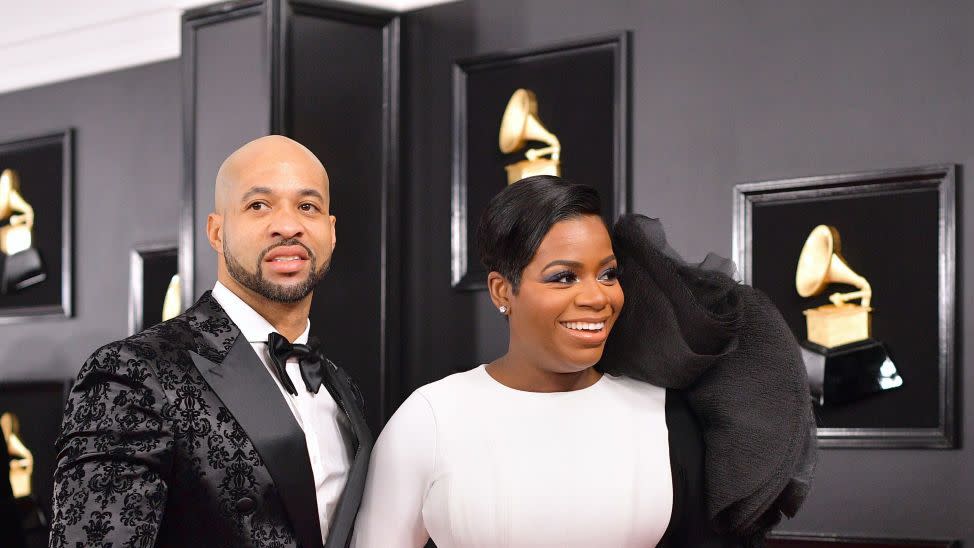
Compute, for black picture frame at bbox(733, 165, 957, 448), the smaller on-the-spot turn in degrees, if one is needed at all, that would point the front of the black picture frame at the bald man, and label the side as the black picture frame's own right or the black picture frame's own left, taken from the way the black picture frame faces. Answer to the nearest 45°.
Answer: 0° — it already faces them

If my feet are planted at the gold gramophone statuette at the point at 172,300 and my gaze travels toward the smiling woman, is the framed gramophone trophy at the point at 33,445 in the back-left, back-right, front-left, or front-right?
back-right

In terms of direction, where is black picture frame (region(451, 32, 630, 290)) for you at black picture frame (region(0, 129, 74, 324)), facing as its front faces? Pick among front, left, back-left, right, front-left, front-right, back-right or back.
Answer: left

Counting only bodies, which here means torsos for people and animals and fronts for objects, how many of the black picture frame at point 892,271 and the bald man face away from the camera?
0

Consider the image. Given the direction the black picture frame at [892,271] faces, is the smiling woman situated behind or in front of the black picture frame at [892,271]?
in front

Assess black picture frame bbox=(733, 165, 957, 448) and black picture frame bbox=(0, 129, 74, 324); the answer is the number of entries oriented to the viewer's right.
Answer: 0

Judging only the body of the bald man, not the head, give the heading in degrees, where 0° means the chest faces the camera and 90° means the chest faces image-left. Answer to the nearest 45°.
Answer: approximately 315°

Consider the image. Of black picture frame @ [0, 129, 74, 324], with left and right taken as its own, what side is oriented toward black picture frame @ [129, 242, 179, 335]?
left
